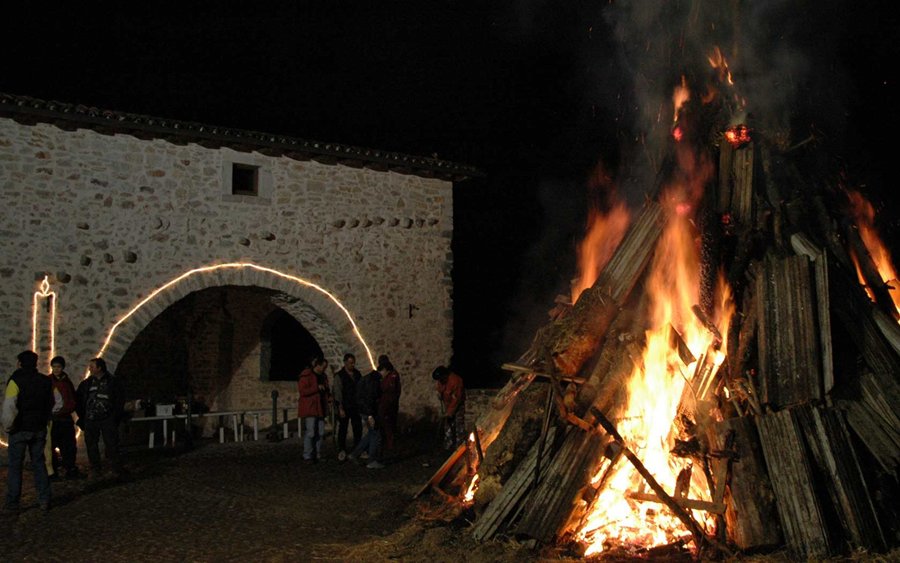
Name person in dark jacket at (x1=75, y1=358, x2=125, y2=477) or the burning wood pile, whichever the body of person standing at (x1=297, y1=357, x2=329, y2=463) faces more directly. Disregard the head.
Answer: the burning wood pile

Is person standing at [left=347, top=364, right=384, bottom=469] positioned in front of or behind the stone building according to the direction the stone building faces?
in front

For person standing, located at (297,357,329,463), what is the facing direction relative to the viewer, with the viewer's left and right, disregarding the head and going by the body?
facing the viewer and to the right of the viewer

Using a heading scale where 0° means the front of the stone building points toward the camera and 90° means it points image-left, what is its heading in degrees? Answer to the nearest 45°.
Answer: approximately 0°

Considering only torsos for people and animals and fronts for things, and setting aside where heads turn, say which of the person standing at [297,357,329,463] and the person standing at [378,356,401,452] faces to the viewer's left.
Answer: the person standing at [378,356,401,452]

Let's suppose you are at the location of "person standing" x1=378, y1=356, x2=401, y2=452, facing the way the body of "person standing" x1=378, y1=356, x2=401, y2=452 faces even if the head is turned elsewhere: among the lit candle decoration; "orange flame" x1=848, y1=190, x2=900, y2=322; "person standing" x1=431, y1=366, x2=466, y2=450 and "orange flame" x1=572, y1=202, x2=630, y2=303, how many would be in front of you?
1

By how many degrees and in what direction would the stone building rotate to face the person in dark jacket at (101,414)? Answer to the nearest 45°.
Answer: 0° — it already faces them

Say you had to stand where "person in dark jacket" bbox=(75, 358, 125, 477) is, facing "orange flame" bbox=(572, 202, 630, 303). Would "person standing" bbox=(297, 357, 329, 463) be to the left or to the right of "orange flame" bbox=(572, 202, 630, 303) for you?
left

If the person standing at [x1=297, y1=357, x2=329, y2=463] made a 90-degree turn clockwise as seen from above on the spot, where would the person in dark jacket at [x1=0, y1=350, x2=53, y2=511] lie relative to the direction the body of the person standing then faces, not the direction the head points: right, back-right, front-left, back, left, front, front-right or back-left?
front

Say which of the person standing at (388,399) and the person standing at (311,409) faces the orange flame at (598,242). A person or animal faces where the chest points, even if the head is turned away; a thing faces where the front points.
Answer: the person standing at (311,409)

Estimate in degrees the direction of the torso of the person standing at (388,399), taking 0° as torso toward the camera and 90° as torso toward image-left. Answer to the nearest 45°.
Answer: approximately 90°
